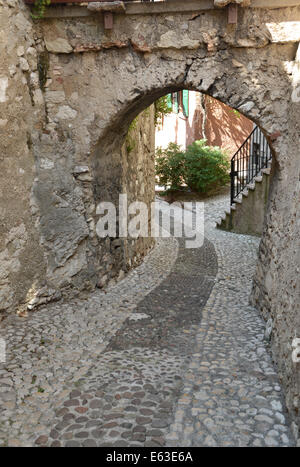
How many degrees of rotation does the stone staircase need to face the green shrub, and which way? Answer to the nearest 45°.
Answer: approximately 90° to its right

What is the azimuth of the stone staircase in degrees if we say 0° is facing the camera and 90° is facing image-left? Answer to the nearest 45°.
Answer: approximately 90°
